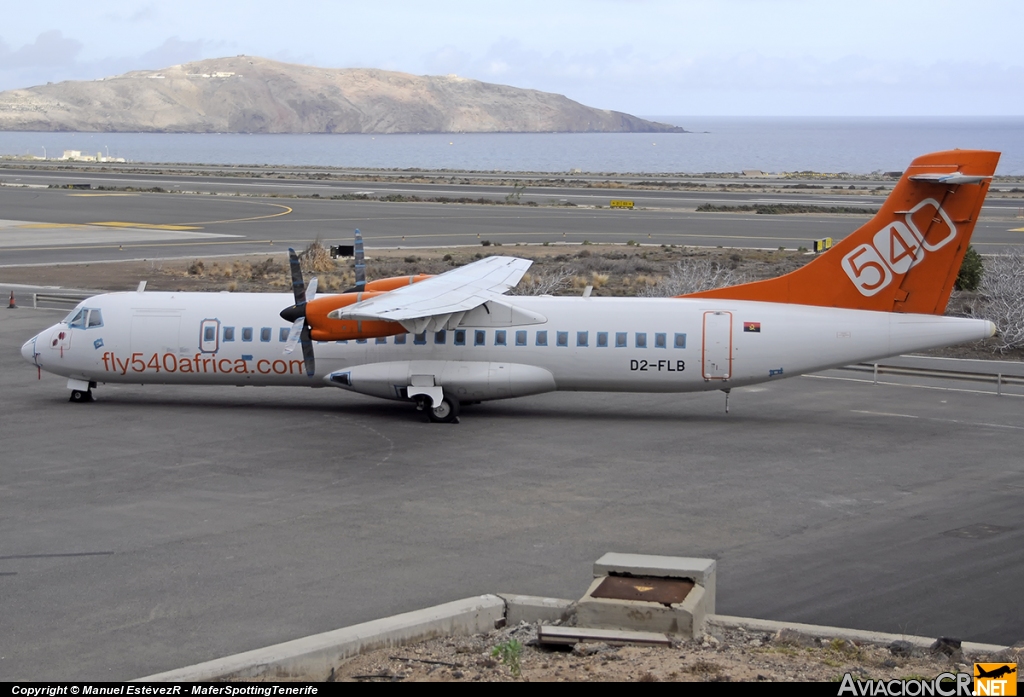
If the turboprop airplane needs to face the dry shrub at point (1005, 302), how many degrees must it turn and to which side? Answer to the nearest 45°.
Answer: approximately 135° to its right

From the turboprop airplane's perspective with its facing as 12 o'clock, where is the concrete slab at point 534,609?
The concrete slab is roughly at 9 o'clock from the turboprop airplane.

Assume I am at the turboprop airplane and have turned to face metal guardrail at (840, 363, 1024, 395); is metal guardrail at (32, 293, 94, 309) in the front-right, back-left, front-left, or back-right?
back-left

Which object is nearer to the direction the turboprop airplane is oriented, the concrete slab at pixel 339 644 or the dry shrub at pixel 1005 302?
the concrete slab

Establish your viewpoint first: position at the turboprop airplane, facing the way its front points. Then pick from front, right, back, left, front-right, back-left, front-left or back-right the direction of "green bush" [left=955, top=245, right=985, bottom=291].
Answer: back-right

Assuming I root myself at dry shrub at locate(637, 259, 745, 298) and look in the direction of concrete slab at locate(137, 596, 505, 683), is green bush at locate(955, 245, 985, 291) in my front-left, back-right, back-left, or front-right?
back-left

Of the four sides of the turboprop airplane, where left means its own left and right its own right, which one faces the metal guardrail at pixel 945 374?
back

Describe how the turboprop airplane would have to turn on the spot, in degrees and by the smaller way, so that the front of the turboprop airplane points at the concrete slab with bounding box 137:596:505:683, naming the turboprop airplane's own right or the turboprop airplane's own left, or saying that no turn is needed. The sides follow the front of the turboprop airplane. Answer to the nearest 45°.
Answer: approximately 90° to the turboprop airplane's own left

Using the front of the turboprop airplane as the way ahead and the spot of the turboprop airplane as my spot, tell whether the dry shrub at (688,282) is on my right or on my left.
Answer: on my right

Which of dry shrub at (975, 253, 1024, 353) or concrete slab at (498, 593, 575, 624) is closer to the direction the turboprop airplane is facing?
the concrete slab

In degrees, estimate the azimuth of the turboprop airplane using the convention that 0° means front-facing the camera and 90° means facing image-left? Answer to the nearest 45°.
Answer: approximately 90°

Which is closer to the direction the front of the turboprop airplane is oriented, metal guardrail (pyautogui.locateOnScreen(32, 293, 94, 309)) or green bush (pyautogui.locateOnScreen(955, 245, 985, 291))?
the metal guardrail

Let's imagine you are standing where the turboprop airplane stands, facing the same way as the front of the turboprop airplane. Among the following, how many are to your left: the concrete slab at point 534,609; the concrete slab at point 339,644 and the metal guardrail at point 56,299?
2

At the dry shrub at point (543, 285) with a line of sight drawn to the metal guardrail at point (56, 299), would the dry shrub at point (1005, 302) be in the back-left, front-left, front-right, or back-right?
back-left
